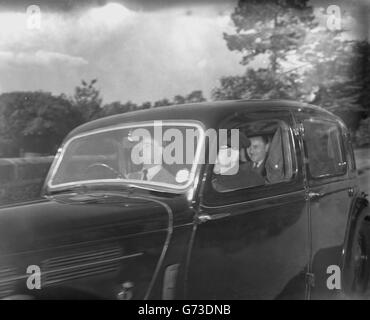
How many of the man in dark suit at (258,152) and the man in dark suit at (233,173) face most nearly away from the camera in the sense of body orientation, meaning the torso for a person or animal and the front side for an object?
0

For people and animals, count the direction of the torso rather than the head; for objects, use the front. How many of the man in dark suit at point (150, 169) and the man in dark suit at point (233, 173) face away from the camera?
0

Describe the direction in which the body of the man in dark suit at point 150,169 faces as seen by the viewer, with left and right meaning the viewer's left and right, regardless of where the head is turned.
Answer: facing the viewer and to the left of the viewer

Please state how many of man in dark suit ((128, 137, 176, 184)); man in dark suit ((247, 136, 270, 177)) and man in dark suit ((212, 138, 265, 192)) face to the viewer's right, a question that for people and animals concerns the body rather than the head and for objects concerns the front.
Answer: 0
